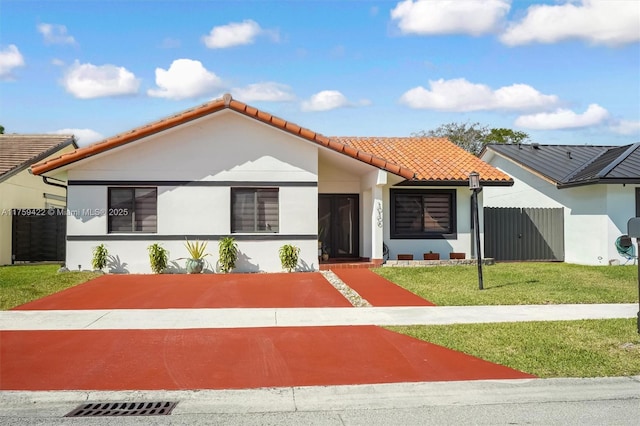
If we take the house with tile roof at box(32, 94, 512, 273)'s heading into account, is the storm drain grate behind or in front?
in front

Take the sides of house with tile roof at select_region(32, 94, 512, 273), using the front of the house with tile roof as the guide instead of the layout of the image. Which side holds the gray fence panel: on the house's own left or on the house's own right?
on the house's own left

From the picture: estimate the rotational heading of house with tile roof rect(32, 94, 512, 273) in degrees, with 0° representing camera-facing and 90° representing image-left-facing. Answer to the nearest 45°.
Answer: approximately 0°

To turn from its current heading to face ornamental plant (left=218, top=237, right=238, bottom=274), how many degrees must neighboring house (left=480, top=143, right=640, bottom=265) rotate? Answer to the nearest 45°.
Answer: approximately 45° to its right

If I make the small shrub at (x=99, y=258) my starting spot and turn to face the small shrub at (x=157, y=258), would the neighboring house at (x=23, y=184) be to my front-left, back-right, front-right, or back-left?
back-left

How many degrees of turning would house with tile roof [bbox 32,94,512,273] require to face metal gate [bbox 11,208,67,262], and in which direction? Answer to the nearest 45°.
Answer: approximately 135° to its right

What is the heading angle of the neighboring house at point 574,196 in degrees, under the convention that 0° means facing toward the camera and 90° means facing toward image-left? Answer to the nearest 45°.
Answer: approximately 0°

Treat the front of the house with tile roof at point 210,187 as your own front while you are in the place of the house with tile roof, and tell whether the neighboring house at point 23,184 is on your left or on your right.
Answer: on your right

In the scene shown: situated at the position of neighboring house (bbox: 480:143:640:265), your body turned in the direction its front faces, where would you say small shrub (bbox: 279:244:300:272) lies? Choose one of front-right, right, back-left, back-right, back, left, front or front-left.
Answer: front-right
